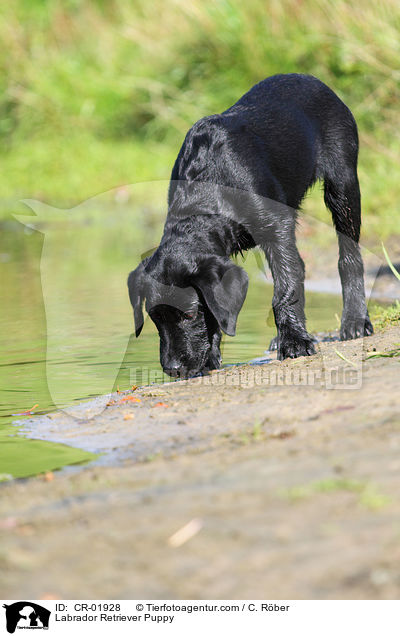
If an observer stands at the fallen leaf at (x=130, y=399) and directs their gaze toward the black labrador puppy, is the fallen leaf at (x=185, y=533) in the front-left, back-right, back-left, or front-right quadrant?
back-right

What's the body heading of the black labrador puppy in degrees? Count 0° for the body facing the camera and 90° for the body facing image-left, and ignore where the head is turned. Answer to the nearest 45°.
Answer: approximately 45°

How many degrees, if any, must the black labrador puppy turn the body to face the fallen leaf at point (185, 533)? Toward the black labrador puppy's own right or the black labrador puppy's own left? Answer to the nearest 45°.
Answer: approximately 45° to the black labrador puppy's own left
